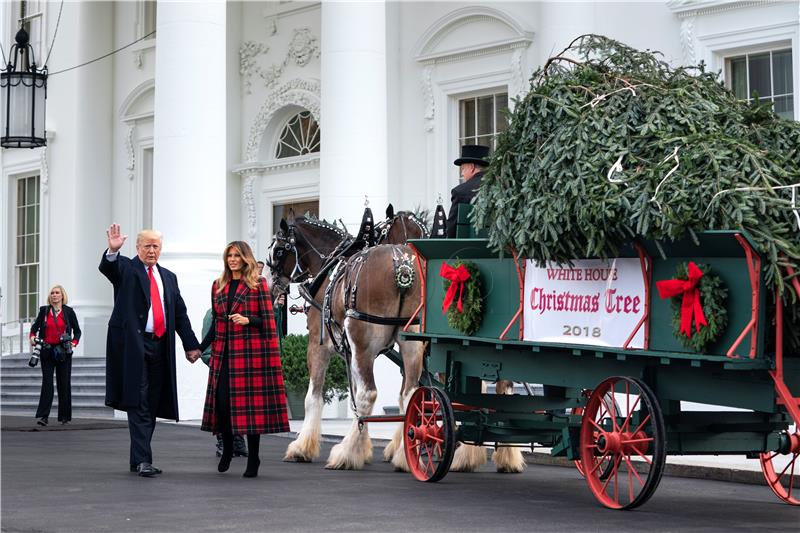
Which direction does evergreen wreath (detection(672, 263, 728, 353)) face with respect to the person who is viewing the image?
facing the viewer and to the left of the viewer

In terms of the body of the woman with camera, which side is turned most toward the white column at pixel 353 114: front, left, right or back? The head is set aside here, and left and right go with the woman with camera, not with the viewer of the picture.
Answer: left

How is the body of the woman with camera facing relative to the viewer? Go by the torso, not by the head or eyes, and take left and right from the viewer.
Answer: facing the viewer

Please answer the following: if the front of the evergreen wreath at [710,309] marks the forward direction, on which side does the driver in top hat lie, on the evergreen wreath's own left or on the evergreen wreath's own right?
on the evergreen wreath's own right

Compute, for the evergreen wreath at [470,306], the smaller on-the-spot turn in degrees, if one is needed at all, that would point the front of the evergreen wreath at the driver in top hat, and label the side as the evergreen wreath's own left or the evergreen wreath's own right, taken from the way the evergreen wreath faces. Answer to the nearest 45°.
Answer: approximately 135° to the evergreen wreath's own right

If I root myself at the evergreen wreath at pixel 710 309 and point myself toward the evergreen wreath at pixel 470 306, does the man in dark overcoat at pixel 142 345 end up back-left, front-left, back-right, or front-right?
front-left

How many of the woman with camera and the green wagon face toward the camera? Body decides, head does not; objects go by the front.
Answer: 1

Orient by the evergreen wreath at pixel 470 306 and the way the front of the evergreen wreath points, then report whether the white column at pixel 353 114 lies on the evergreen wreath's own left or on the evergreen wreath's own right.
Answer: on the evergreen wreath's own right

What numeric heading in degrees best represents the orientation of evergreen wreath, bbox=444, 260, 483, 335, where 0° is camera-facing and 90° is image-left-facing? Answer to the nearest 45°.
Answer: approximately 45°

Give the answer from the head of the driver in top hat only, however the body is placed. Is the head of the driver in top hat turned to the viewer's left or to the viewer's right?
to the viewer's left

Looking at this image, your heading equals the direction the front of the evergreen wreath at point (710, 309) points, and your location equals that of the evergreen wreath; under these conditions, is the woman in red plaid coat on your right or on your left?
on your right
